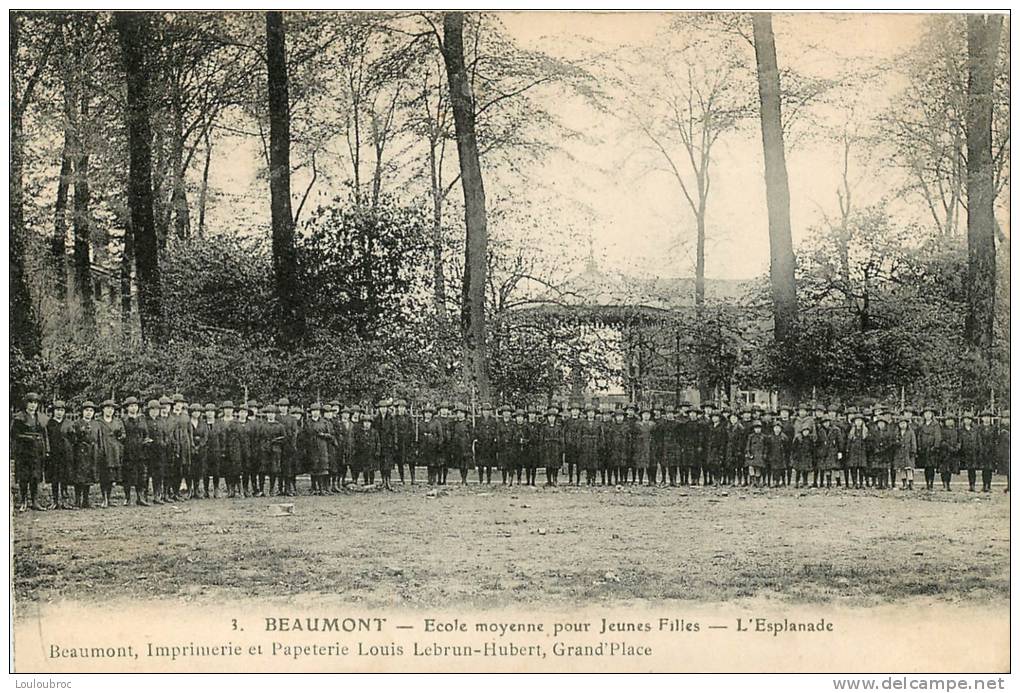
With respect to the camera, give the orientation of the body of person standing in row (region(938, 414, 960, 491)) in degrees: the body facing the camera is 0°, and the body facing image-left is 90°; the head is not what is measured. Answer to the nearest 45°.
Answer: approximately 0°

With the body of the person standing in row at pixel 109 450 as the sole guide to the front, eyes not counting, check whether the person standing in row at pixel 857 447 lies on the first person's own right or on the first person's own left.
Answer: on the first person's own left

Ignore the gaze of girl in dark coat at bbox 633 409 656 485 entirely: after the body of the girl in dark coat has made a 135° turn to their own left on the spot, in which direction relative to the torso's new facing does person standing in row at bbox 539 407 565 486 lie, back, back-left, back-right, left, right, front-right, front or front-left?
back-left

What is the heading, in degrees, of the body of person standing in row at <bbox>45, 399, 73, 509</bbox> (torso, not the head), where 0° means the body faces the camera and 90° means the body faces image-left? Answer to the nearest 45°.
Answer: approximately 0°

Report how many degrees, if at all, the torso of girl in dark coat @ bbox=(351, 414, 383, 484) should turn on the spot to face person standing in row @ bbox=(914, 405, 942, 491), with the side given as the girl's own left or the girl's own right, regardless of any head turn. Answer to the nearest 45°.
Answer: approximately 90° to the girl's own left

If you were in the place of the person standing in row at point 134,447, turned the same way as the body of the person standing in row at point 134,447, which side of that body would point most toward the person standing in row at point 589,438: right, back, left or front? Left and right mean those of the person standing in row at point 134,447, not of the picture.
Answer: left

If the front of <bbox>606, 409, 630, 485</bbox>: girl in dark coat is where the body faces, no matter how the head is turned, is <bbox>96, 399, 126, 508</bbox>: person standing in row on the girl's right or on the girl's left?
on the girl's right
